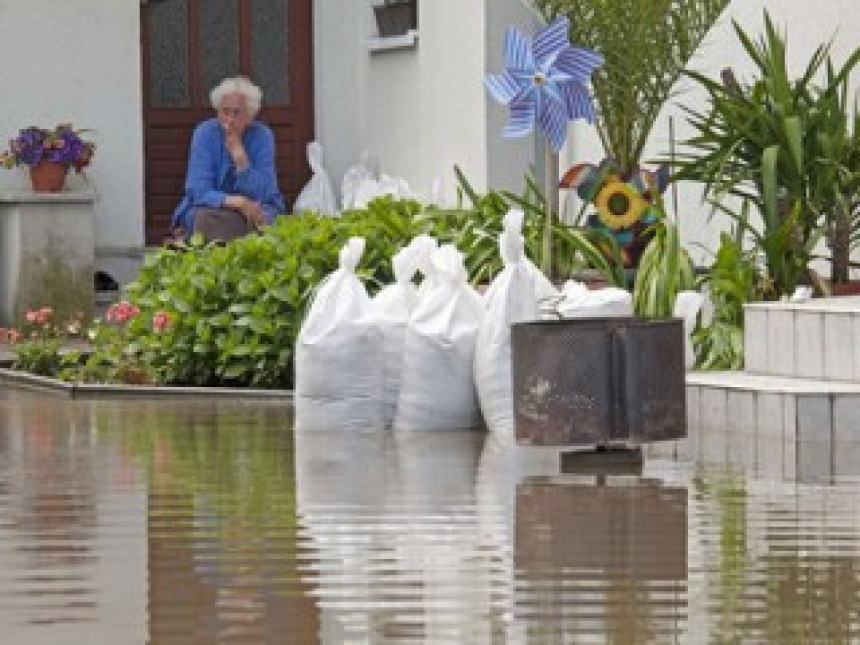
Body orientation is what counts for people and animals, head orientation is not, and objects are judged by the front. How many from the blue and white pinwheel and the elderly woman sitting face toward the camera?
2

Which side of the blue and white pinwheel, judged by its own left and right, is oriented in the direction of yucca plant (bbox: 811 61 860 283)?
left

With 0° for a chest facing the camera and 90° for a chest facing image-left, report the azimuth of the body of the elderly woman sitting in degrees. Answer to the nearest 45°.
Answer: approximately 0°

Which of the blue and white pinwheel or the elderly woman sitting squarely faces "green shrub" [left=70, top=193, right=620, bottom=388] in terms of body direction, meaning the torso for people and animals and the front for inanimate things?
the elderly woman sitting

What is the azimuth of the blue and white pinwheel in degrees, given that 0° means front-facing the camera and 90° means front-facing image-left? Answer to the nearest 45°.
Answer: approximately 0°
